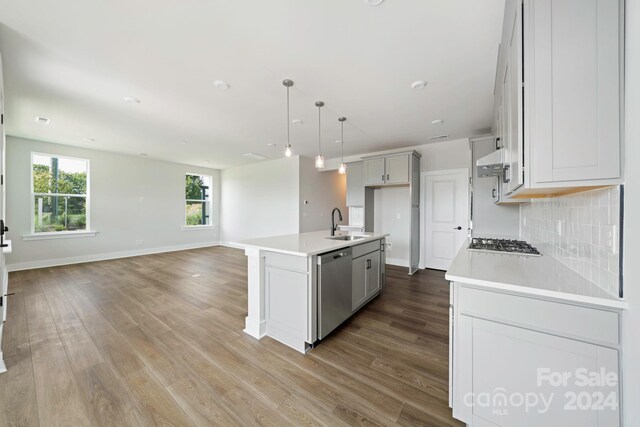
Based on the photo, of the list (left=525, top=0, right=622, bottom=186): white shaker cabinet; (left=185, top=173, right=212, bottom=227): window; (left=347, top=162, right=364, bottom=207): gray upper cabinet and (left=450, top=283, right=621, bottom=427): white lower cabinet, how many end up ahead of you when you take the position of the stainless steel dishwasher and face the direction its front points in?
2

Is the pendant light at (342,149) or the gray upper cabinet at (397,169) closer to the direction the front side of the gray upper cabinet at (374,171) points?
the pendant light

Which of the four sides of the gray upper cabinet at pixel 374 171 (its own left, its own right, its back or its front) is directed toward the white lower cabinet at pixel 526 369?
front

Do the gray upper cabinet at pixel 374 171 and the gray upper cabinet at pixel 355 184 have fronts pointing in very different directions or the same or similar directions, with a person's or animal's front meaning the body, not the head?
same or similar directions

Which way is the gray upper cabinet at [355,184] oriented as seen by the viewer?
toward the camera

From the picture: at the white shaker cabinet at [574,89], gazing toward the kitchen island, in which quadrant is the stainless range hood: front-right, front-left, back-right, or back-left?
front-right

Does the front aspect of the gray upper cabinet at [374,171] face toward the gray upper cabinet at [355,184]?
no

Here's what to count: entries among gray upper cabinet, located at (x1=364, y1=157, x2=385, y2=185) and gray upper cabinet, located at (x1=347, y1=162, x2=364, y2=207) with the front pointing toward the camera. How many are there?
2

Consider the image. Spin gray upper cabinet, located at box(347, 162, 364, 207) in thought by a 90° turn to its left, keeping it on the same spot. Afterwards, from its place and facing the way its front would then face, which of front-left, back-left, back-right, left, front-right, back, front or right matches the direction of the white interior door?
front

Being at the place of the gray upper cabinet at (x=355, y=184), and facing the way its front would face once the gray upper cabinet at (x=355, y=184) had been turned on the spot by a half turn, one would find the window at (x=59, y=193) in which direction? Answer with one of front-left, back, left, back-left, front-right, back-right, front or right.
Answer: left

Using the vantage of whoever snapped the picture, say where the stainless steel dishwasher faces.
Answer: facing the viewer and to the right of the viewer

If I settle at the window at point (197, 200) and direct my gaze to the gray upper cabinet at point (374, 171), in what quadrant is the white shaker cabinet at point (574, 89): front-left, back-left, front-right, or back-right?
front-right

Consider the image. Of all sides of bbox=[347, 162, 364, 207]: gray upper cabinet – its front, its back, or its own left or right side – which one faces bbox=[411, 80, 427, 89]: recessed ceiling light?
front

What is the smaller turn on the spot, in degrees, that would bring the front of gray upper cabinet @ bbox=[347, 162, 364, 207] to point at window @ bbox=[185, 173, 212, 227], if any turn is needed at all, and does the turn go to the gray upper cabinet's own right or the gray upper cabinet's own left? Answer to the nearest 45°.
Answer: approximately 90° to the gray upper cabinet's own right

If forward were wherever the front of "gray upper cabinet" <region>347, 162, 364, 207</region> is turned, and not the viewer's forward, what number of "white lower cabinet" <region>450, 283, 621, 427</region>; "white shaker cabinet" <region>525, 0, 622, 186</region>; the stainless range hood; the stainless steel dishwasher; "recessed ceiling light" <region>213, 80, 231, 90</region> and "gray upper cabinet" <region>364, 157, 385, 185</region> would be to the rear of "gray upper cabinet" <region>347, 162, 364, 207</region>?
0

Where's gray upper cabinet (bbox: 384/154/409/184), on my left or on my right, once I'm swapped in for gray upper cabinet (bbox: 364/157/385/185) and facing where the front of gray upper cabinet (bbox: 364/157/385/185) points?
on my left

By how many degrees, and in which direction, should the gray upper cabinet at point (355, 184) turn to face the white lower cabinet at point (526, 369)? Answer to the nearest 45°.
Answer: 0° — it already faces it
